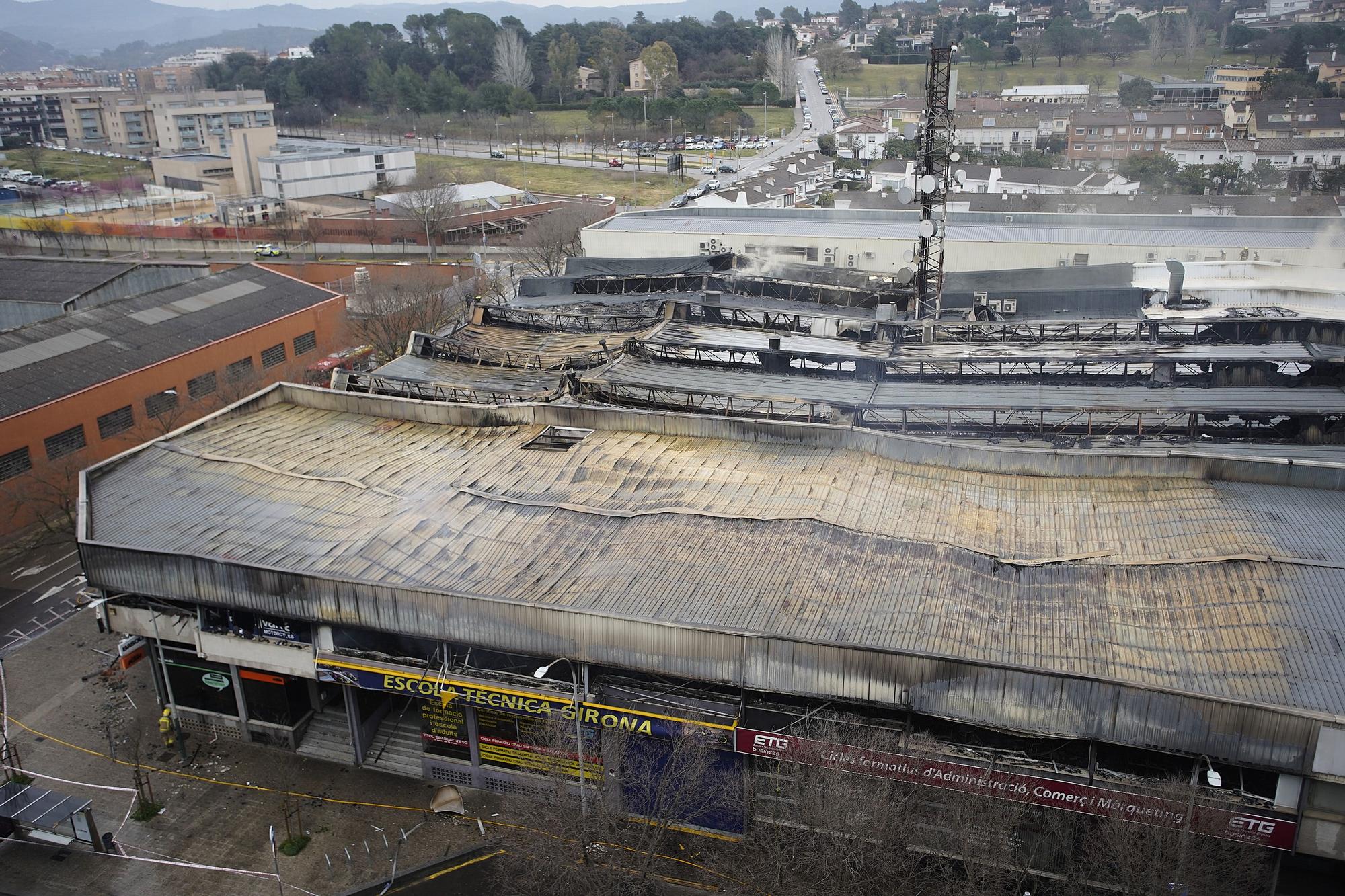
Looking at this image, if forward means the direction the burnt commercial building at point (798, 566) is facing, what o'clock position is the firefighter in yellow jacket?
The firefighter in yellow jacket is roughly at 3 o'clock from the burnt commercial building.

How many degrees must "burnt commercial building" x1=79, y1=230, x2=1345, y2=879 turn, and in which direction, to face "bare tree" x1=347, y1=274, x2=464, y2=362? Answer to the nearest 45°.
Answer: approximately 135° to its right

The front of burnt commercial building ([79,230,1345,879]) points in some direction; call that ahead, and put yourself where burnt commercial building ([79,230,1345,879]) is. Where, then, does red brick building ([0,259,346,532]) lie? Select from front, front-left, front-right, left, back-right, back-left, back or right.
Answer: back-right

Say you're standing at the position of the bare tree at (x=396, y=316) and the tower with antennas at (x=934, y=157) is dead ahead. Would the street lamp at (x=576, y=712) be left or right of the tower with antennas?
right

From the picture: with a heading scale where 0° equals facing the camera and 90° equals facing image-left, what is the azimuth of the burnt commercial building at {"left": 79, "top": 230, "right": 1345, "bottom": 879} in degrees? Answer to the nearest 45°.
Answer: approximately 0°

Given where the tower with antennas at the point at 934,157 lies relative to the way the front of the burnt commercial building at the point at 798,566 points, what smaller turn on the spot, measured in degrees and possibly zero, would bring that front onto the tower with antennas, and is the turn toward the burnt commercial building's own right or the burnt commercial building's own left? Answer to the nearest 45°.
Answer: approximately 180°
